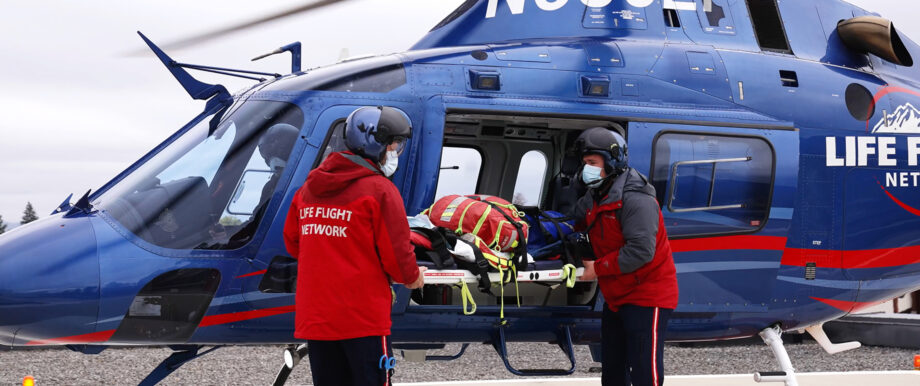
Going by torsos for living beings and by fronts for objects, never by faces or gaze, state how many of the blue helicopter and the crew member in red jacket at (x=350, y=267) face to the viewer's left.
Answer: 1

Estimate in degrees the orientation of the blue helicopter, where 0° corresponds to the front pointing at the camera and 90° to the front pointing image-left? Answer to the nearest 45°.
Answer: approximately 90°

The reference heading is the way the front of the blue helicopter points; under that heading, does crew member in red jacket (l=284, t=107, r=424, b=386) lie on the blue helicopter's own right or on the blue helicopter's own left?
on the blue helicopter's own left

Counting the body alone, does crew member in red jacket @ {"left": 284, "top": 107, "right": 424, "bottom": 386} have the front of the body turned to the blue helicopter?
yes

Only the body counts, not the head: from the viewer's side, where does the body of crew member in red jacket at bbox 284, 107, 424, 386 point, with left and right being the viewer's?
facing away from the viewer and to the right of the viewer
